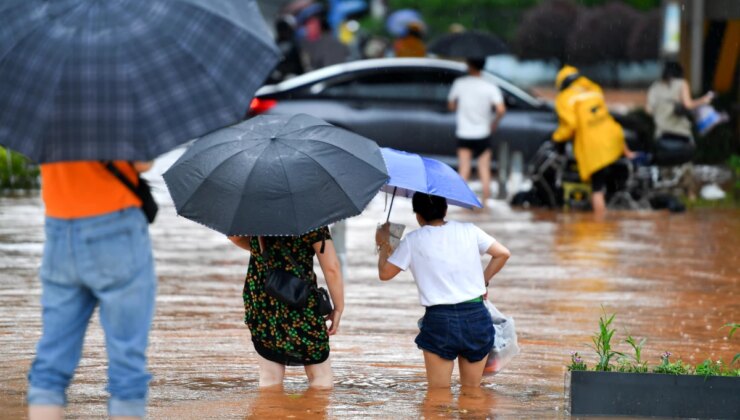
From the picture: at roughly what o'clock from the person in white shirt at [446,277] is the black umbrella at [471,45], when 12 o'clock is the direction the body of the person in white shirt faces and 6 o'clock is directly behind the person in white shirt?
The black umbrella is roughly at 12 o'clock from the person in white shirt.

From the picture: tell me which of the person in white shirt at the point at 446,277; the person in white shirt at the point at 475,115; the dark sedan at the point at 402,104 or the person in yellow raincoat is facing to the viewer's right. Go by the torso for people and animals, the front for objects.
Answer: the dark sedan

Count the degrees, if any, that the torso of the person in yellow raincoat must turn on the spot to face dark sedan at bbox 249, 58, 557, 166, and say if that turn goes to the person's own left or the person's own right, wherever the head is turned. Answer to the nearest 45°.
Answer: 0° — they already face it

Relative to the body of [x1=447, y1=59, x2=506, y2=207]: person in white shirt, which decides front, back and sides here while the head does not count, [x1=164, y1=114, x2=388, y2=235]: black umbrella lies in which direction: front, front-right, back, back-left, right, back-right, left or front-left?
back

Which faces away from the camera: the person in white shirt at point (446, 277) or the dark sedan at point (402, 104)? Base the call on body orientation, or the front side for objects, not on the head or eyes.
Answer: the person in white shirt

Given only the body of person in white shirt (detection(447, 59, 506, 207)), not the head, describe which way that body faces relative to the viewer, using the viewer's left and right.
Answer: facing away from the viewer

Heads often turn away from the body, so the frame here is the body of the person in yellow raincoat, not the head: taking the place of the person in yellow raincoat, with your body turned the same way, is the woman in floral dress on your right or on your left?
on your left

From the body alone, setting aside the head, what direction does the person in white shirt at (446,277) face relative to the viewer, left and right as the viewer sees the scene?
facing away from the viewer

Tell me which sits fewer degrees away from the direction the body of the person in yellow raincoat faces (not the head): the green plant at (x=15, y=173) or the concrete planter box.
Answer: the green plant

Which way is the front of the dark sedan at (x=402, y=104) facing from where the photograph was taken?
facing to the right of the viewer

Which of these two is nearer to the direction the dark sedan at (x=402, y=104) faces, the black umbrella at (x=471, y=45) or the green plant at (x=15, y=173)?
the black umbrella

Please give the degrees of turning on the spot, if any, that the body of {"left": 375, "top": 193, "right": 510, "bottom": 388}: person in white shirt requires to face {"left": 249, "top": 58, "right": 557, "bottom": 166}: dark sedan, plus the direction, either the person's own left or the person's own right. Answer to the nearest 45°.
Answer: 0° — they already face it

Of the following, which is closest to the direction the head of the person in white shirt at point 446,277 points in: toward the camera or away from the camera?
away from the camera
